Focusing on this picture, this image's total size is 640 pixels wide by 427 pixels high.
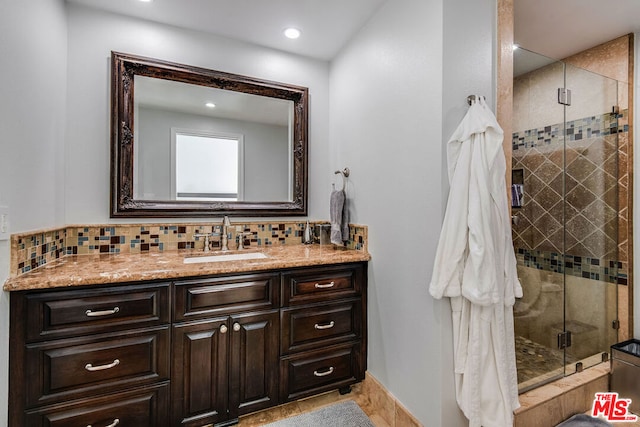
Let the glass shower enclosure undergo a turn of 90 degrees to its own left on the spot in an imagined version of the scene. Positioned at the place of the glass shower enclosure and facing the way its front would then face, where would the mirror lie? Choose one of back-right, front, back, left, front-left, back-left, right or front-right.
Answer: back

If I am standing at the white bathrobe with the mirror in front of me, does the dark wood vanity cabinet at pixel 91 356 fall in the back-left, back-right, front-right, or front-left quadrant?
front-left

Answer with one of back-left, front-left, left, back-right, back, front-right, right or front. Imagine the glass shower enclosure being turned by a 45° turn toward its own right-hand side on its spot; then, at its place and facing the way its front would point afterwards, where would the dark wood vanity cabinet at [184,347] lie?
front-right

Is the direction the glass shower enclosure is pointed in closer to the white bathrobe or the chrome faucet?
the white bathrobe

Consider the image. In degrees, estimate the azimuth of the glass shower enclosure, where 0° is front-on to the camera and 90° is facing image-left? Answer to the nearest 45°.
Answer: approximately 315°

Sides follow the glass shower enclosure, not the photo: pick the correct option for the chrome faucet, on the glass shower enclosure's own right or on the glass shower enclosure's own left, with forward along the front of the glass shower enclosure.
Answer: on the glass shower enclosure's own right

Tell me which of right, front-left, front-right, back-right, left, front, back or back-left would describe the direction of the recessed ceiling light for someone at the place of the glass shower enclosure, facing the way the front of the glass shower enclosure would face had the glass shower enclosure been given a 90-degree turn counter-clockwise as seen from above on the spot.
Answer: back

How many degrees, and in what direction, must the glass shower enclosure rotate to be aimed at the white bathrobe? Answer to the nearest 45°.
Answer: approximately 45° to its right

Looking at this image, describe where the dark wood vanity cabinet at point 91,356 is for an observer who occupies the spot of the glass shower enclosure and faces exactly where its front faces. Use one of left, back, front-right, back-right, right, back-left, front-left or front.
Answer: right

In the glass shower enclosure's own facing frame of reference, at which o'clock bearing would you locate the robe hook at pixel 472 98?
The robe hook is roughly at 2 o'clock from the glass shower enclosure.
